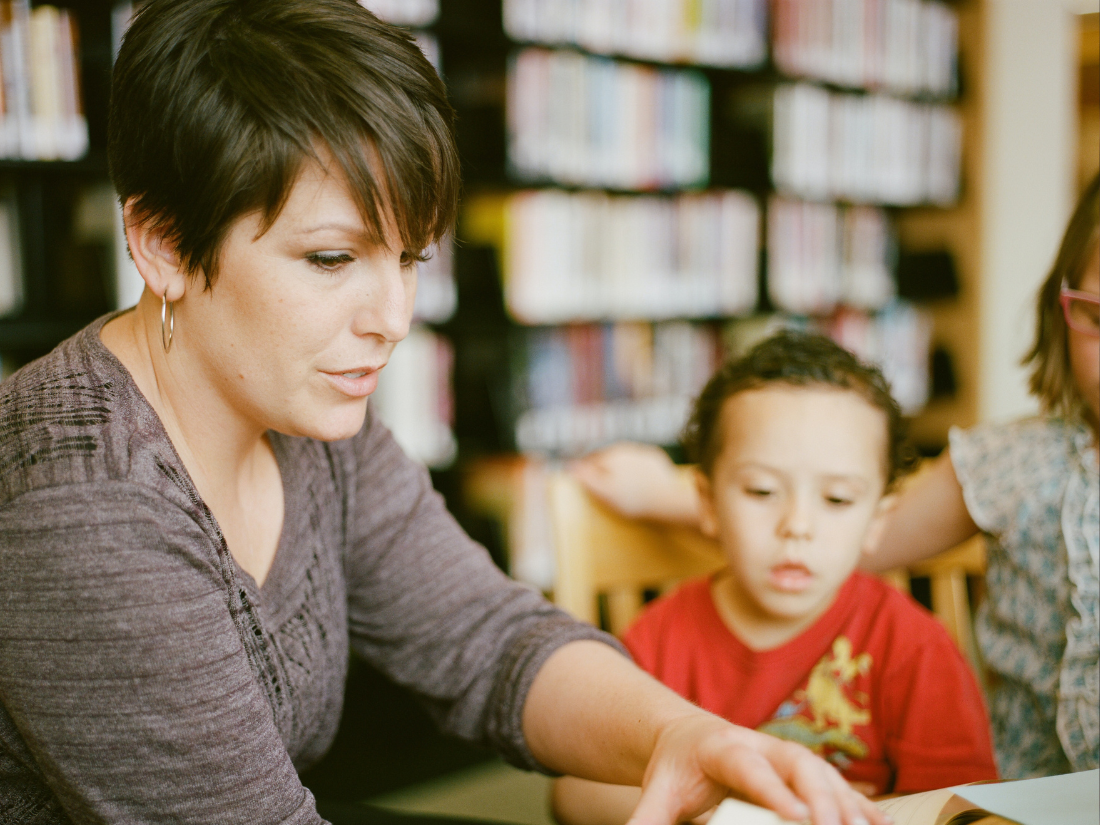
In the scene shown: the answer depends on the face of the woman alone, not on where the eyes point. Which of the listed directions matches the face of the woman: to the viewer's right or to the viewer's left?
to the viewer's right

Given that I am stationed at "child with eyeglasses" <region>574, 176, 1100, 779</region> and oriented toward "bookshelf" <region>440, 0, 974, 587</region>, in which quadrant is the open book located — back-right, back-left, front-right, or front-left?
back-left

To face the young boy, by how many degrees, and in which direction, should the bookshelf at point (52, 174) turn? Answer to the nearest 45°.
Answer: approximately 45° to its left

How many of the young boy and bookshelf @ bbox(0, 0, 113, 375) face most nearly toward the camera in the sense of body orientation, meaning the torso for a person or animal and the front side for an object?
2

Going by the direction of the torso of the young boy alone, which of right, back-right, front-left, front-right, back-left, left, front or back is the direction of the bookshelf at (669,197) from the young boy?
back

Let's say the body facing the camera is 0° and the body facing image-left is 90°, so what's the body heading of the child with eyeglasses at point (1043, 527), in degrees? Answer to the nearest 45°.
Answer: approximately 0°
